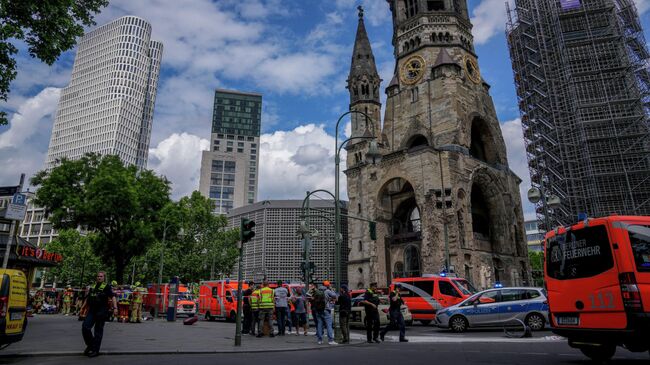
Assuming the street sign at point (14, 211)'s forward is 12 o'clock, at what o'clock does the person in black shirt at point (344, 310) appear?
The person in black shirt is roughly at 10 o'clock from the street sign.

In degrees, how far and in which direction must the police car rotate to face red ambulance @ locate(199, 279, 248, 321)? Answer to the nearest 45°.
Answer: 0° — it already faces it

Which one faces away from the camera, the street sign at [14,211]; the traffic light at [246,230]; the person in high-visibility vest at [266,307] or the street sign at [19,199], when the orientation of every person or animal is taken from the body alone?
the person in high-visibility vest

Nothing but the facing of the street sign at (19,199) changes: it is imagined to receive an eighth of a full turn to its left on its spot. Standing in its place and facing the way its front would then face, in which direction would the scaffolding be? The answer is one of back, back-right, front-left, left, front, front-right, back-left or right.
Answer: front-left

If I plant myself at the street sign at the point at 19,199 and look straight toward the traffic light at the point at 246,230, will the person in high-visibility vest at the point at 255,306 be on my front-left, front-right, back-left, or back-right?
front-left

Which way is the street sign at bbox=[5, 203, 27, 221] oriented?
toward the camera

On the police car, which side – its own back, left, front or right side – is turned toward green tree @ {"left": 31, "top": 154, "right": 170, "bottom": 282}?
front

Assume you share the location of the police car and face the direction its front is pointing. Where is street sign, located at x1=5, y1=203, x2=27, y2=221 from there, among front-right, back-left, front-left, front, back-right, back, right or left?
front-left

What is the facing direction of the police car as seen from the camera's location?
facing to the left of the viewer

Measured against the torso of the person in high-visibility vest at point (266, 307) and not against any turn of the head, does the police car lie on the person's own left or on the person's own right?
on the person's own right

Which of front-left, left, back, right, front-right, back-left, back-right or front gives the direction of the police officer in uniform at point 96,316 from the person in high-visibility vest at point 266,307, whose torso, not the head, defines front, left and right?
back-left

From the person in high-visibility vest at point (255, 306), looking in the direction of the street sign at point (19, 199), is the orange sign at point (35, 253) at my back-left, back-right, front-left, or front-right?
front-right

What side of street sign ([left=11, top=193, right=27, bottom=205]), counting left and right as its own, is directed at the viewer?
front

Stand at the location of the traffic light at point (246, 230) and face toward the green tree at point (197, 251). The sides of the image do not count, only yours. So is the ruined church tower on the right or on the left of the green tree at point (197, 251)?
right

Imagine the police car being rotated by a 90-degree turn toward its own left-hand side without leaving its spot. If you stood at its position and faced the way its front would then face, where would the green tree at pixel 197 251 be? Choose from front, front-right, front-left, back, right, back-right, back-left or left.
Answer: back-right

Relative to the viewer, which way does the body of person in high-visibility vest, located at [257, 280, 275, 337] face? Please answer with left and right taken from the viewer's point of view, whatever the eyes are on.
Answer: facing away from the viewer
